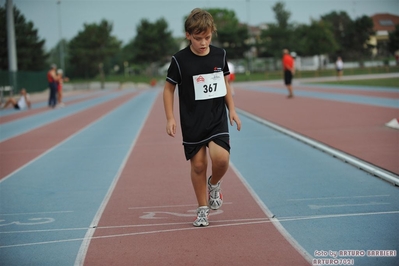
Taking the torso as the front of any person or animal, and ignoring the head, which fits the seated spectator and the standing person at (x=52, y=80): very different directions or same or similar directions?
very different directions

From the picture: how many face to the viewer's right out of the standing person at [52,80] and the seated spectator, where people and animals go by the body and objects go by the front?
1

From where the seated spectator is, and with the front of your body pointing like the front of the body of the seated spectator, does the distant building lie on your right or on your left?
on your right
